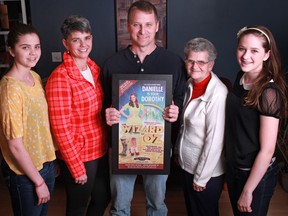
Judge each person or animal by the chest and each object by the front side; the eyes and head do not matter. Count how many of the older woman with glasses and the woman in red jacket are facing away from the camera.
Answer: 0

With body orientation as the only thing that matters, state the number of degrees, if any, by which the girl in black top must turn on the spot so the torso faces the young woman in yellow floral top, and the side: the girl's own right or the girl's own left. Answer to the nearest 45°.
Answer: approximately 45° to the girl's own right

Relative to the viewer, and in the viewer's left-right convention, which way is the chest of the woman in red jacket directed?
facing the viewer and to the right of the viewer

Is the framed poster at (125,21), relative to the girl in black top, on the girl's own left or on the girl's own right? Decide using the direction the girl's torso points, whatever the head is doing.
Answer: on the girl's own right

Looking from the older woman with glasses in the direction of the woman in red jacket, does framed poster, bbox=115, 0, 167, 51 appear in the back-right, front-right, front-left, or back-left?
front-right

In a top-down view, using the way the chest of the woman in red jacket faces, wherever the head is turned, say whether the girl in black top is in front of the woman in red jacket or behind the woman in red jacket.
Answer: in front

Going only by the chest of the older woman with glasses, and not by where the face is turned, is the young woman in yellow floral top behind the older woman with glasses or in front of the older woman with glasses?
in front

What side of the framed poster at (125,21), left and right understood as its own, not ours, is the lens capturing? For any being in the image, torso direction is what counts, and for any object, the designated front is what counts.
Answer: front

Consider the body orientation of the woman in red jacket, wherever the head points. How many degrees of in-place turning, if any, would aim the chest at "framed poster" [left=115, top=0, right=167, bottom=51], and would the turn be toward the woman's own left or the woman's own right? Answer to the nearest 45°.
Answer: approximately 135° to the woman's own left

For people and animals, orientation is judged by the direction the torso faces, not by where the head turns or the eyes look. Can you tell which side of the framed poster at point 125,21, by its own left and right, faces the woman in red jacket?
front

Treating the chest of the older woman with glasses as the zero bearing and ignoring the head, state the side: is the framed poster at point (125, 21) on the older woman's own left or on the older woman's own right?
on the older woman's own right

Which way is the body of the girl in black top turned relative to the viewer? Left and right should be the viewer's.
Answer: facing the viewer and to the left of the viewer

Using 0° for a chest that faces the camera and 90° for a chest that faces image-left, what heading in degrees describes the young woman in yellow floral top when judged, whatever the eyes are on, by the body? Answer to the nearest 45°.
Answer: approximately 315°
